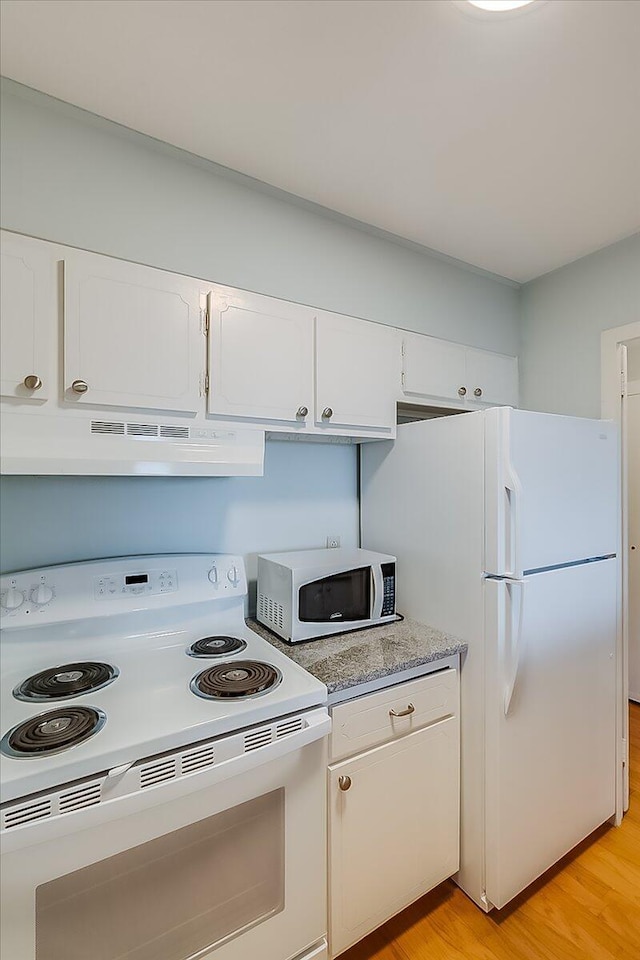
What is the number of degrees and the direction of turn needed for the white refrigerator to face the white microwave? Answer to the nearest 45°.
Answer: approximately 135° to its right

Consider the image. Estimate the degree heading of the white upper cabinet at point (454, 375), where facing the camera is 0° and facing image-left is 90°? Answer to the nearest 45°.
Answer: approximately 315°

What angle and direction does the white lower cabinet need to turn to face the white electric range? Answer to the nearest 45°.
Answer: approximately 90° to its right

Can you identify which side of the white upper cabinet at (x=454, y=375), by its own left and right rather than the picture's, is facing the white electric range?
right

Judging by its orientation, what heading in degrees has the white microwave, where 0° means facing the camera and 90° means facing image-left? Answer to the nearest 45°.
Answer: approximately 315°

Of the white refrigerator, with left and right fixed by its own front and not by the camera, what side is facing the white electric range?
right

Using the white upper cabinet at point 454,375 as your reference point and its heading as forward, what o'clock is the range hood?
The range hood is roughly at 3 o'clock from the white upper cabinet.

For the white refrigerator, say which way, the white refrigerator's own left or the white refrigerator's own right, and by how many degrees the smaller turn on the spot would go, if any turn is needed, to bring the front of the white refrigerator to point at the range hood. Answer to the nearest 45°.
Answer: approximately 90° to the white refrigerator's own right
